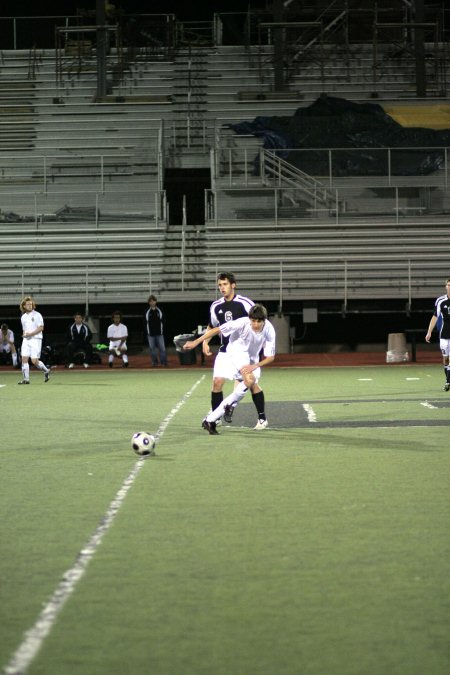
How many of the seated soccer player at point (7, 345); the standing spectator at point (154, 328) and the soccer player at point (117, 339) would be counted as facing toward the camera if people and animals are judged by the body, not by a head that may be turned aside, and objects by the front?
3

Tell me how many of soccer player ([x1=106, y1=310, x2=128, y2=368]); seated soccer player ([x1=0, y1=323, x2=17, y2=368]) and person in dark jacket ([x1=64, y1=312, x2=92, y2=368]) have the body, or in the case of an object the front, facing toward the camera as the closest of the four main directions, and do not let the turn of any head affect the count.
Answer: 3

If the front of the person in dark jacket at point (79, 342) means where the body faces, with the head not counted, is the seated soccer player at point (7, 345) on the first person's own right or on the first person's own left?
on the first person's own right

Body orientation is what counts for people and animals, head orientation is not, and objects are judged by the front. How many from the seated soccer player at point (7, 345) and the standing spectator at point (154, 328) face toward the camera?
2

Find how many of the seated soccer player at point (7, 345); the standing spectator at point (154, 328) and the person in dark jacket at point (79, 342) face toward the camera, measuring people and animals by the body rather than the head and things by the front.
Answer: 3

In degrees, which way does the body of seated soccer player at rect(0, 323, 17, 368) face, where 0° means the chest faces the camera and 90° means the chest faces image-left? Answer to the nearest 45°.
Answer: approximately 0°

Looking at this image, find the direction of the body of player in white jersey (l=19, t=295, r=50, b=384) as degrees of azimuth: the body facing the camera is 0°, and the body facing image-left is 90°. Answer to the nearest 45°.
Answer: approximately 45°

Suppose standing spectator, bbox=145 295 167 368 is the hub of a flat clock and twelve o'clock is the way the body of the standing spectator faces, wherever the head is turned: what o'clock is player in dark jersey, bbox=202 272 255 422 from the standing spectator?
The player in dark jersey is roughly at 12 o'clock from the standing spectator.

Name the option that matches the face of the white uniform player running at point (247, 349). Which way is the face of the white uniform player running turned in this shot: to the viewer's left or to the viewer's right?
to the viewer's left

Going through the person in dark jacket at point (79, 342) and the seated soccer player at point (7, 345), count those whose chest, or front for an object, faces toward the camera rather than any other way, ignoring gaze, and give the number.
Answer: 2
